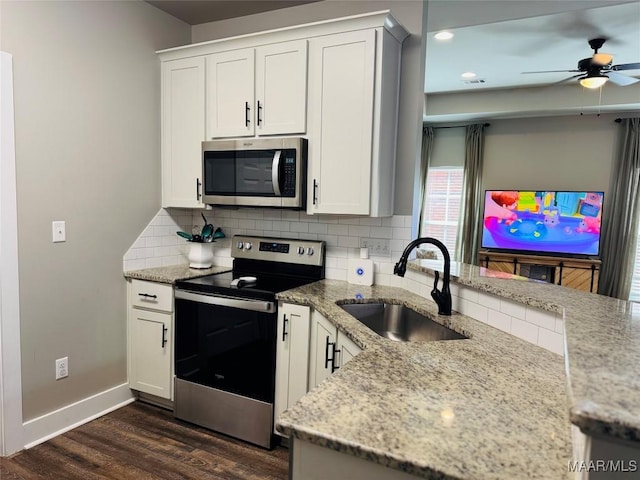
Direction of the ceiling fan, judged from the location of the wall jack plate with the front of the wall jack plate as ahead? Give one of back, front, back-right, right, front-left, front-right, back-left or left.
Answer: front-left

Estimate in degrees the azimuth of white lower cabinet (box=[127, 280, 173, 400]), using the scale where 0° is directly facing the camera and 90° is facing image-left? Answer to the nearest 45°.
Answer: approximately 45°

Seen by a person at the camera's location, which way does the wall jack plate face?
facing the viewer and to the right of the viewer

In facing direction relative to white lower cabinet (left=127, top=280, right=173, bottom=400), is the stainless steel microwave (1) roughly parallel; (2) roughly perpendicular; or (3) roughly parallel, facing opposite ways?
roughly parallel

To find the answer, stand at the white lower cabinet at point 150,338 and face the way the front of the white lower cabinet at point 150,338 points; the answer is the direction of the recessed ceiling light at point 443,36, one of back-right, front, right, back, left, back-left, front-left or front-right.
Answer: back-left

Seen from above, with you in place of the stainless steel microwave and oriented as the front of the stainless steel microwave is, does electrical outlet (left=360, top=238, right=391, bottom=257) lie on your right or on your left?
on your left

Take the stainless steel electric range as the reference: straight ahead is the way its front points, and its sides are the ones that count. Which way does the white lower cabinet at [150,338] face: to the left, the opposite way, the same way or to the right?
the same way

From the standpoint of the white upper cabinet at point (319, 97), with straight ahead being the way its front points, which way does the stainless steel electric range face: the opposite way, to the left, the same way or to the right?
the same way

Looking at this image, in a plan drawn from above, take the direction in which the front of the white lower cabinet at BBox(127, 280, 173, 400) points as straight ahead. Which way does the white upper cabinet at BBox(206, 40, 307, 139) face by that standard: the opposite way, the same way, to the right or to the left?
the same way

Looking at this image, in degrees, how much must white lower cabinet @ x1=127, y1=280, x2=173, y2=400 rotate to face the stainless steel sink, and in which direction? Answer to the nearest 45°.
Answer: approximately 90° to its left

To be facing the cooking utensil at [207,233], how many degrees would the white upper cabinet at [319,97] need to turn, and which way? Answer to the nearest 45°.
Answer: approximately 90° to its right

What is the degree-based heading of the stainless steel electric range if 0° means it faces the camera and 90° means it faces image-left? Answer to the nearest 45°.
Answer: approximately 45°

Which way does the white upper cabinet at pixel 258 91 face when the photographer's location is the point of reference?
facing the viewer and to the left of the viewer

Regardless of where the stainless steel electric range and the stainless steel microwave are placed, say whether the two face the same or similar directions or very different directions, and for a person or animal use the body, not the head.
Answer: same or similar directions

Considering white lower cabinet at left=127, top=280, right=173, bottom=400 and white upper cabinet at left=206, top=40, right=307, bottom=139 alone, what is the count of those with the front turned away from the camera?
0
